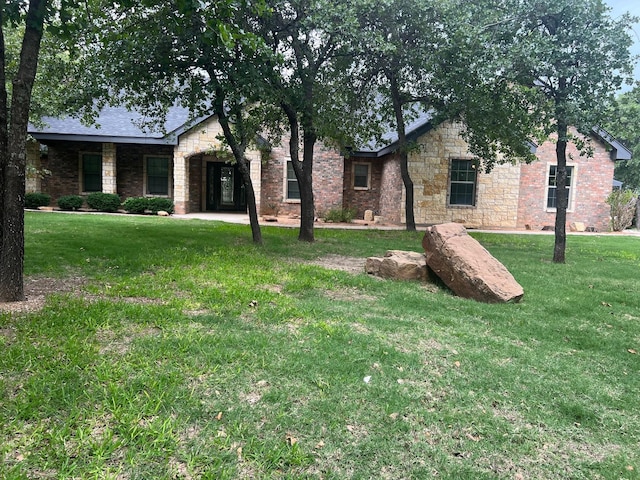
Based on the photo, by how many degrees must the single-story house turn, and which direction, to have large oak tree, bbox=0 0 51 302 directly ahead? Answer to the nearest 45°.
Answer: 0° — it already faces it

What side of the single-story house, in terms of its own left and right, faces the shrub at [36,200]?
right

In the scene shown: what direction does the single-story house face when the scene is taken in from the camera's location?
facing the viewer

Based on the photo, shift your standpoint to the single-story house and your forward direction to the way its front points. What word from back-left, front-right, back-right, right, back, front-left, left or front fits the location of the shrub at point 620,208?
left

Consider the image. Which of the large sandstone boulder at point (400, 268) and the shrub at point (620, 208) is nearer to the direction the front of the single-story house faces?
the large sandstone boulder

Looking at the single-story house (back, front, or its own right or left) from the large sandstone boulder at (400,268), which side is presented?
front

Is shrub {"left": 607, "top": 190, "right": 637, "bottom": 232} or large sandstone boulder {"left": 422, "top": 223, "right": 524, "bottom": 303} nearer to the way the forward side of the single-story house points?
the large sandstone boulder

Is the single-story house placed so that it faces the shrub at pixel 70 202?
no

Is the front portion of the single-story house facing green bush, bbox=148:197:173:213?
no
